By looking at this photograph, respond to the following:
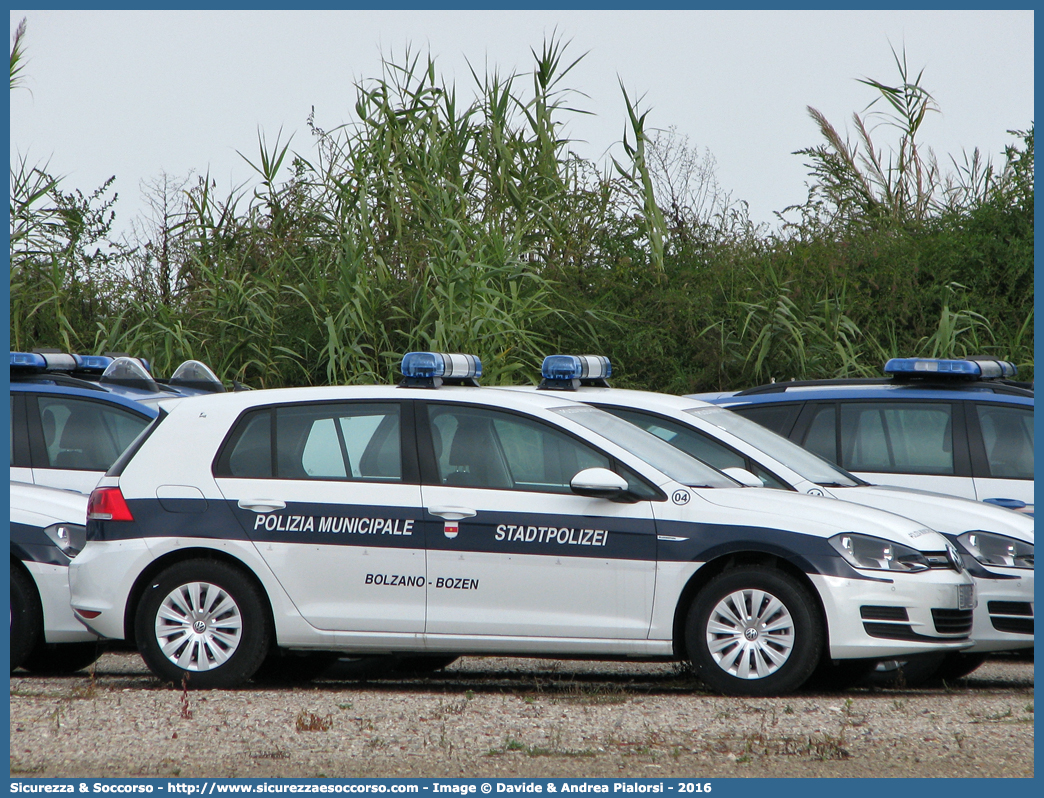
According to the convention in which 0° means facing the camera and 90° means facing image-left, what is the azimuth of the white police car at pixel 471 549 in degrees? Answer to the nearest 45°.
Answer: approximately 270°

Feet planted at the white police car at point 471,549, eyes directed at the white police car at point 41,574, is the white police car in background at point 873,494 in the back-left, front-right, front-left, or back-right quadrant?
back-right

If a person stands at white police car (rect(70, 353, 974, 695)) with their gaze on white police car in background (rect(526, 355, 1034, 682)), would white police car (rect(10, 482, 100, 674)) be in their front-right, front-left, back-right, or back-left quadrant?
back-left

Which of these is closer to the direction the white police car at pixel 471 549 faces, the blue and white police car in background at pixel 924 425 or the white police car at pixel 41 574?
the blue and white police car in background

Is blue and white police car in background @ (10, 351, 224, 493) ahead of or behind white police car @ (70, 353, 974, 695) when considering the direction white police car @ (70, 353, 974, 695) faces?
behind

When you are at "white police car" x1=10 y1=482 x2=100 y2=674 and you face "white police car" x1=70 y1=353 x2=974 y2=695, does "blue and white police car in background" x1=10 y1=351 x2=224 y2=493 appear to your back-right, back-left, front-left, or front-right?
back-left

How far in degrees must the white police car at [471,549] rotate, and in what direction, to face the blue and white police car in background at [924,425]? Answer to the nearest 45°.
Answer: approximately 45° to its left
